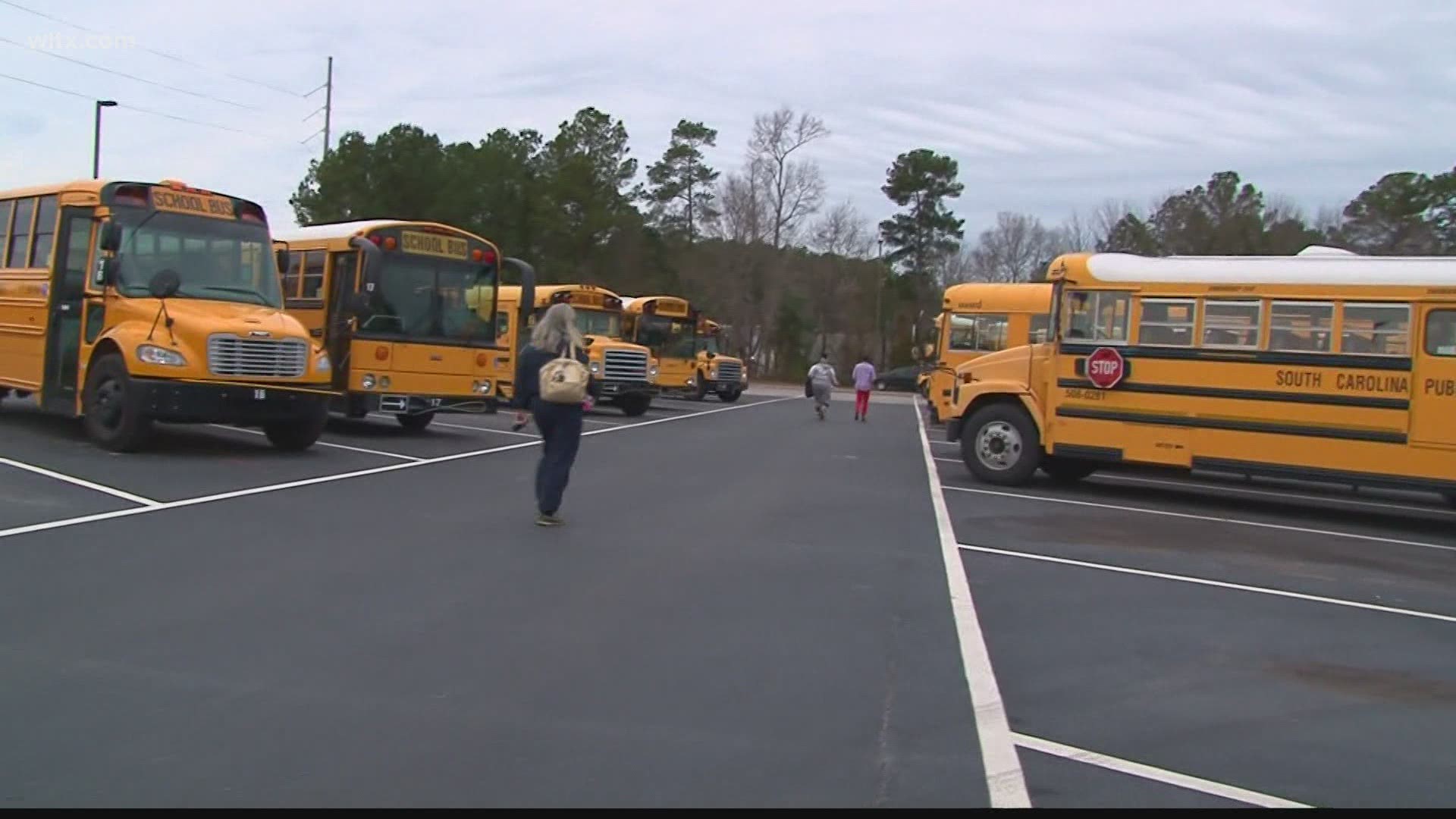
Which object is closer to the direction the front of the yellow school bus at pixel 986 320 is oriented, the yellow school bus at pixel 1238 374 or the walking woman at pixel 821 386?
the walking woman

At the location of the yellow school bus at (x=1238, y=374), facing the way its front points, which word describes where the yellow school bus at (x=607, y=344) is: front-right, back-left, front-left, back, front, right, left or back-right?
front-right

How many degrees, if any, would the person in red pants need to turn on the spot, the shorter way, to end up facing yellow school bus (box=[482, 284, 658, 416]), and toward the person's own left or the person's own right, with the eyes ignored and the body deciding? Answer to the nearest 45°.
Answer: approximately 135° to the person's own left

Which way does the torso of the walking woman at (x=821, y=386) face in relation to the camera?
away from the camera

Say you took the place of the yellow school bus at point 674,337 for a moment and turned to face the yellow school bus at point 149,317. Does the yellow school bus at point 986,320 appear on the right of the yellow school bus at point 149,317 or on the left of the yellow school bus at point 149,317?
left

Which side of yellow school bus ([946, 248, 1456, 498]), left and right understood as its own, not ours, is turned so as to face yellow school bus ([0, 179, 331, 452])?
front

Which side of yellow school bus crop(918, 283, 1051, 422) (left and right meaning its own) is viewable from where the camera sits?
left

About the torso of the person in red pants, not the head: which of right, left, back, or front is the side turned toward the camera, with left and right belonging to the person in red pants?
back

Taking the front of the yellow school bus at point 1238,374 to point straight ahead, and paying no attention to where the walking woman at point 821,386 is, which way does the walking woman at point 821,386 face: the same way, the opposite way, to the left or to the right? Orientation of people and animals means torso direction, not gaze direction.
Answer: to the right

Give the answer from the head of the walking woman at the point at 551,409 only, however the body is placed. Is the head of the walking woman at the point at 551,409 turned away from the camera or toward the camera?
away from the camera

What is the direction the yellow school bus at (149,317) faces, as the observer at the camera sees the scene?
facing the viewer and to the right of the viewer
